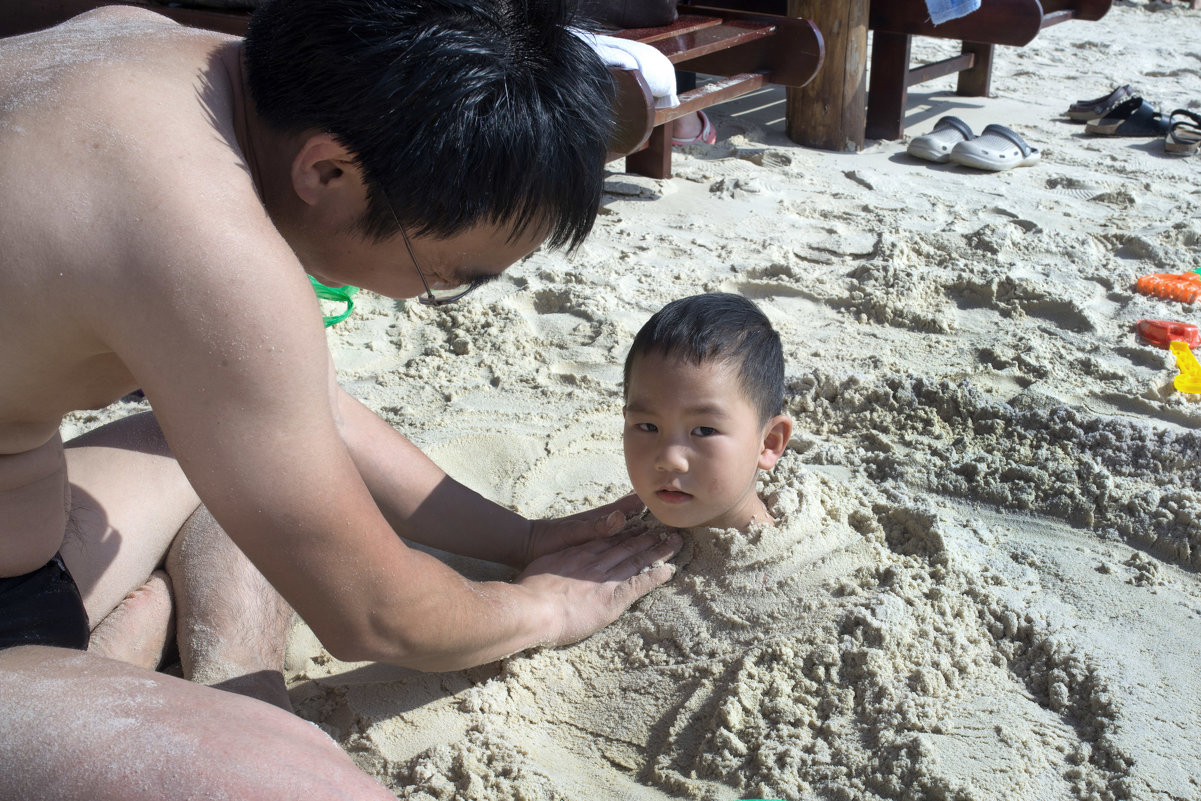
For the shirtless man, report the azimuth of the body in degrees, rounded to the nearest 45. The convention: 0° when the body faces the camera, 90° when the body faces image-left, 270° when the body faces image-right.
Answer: approximately 270°

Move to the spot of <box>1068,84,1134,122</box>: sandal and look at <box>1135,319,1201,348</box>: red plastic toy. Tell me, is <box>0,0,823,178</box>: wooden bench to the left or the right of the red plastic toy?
right

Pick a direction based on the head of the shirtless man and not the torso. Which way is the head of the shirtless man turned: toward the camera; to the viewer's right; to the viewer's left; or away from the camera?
to the viewer's right
